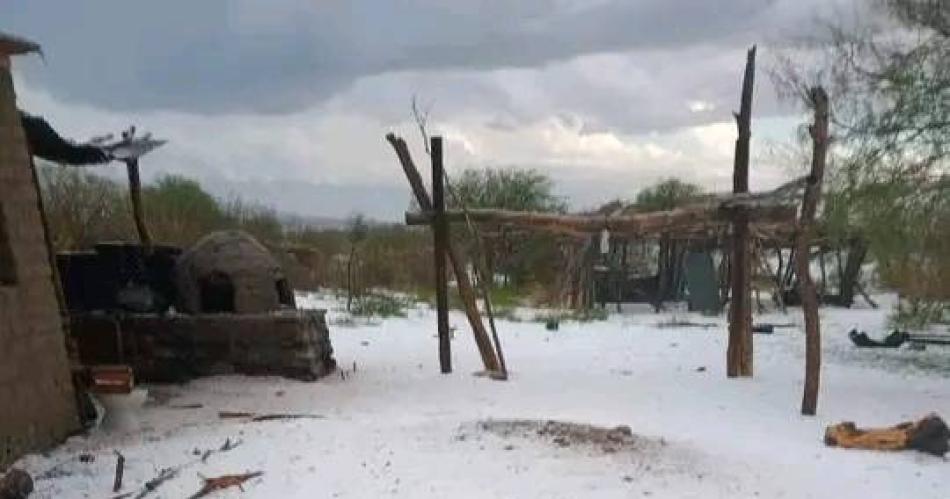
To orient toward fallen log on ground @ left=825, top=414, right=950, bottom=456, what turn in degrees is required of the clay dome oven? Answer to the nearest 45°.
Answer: approximately 45° to its left

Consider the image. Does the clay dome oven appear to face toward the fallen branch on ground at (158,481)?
yes

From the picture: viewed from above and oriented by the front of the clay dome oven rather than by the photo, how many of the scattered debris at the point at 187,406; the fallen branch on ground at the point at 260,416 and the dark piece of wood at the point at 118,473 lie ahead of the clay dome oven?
3

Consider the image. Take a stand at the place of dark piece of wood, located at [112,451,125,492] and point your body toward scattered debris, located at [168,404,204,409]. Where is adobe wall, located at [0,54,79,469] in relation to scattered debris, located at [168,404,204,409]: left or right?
left

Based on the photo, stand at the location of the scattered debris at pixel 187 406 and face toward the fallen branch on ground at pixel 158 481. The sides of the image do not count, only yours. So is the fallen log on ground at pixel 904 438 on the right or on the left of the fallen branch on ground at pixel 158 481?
left

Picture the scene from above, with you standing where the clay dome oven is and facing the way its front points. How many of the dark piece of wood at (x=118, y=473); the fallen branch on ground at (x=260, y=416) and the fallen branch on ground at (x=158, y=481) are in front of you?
3

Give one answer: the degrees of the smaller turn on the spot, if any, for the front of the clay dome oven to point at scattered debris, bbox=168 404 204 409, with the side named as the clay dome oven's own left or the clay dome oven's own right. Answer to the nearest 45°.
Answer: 0° — it already faces it

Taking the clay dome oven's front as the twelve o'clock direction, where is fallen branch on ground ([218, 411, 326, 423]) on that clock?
The fallen branch on ground is roughly at 12 o'clock from the clay dome oven.

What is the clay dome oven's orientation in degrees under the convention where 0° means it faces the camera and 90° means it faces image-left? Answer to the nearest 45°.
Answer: approximately 0°
